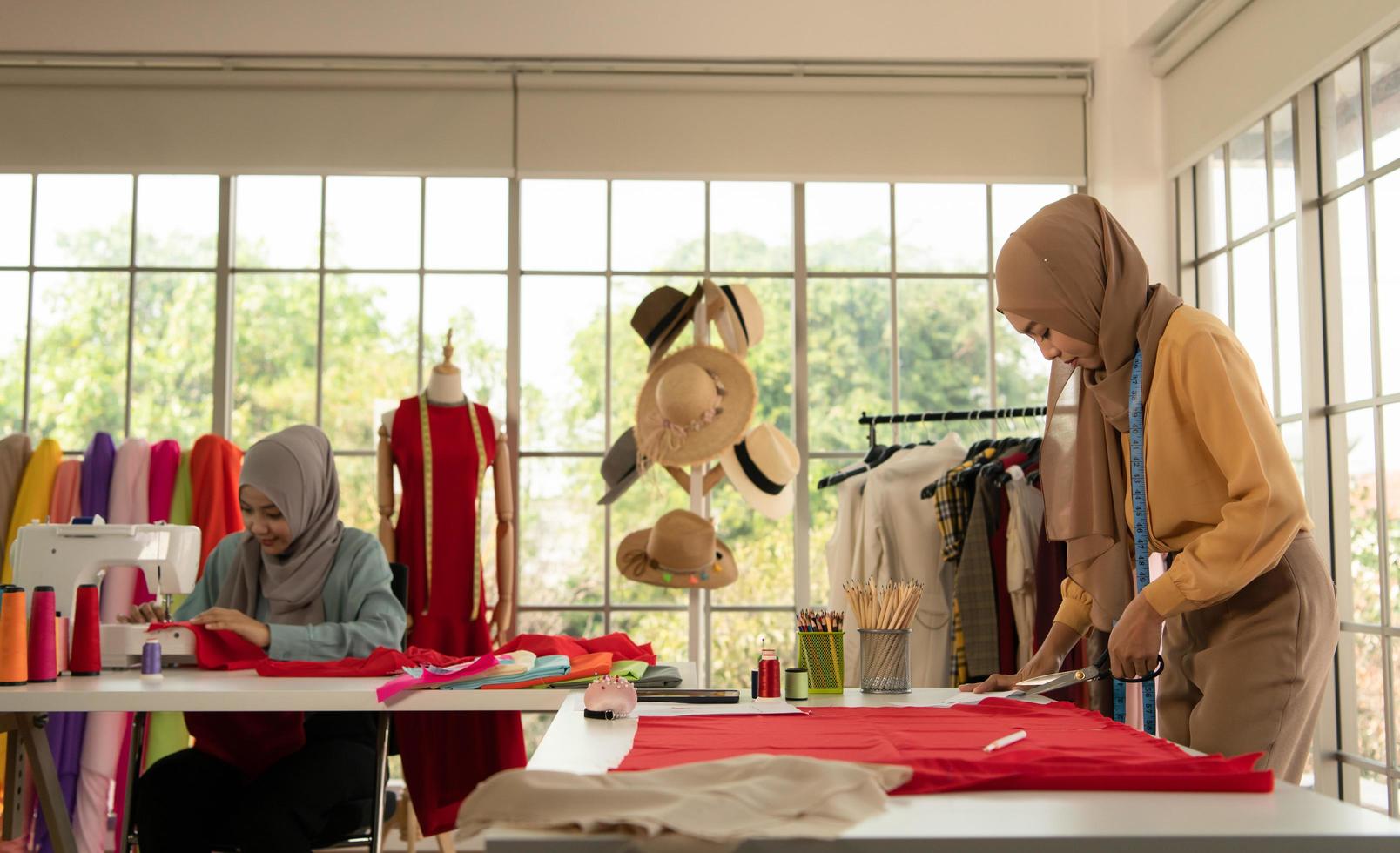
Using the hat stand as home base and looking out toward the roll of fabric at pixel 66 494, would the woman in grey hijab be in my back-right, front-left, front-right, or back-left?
front-left

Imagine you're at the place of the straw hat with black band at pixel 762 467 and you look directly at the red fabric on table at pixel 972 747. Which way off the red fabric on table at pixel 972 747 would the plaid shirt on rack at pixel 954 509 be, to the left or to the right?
left

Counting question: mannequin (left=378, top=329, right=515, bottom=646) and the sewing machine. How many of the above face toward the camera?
1

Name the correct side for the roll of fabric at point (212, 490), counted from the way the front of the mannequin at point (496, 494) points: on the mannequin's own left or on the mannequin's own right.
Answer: on the mannequin's own right

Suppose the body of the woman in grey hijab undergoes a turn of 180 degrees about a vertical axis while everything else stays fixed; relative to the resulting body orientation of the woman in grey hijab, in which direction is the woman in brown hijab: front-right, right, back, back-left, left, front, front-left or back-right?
right

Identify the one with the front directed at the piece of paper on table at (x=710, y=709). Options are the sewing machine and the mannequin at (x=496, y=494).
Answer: the mannequin

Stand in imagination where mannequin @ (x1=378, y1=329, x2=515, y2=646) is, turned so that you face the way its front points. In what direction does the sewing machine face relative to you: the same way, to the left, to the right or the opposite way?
the opposite way

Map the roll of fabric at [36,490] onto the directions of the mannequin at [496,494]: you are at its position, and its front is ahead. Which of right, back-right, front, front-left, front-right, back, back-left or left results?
right

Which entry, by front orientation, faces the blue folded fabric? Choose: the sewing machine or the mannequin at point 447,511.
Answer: the mannequin

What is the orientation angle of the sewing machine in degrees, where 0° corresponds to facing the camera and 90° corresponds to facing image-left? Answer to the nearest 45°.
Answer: approximately 180°

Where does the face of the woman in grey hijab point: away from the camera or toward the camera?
toward the camera

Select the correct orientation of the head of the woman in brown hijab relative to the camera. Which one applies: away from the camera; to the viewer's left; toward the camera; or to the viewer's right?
to the viewer's left

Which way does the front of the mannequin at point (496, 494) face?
toward the camera

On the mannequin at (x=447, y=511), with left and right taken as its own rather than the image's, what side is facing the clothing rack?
left

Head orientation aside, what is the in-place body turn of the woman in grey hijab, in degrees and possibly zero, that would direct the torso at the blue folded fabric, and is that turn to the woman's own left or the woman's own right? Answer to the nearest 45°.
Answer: approximately 90° to the woman's own left

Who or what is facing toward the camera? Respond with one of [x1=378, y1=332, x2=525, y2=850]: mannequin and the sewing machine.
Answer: the mannequin

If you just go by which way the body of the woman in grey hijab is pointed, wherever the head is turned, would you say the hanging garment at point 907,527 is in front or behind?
behind

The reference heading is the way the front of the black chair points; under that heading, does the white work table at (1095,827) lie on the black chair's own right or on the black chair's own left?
on the black chair's own left
